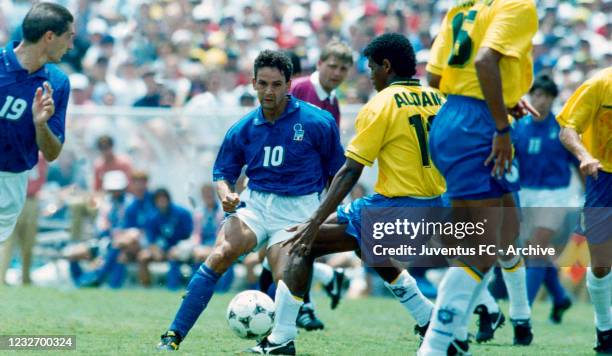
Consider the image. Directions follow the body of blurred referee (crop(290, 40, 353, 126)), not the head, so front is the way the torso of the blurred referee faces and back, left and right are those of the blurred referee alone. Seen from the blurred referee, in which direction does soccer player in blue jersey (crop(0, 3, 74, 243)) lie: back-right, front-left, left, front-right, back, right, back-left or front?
right

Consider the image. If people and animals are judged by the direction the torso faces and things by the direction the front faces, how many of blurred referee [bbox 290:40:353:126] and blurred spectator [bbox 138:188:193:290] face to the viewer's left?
0

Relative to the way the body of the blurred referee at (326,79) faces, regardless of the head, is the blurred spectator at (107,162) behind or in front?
behind

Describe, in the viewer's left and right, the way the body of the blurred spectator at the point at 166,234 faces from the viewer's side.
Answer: facing the viewer

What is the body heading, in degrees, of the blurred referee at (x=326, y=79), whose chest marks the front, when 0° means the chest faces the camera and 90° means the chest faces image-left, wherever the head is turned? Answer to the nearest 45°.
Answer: approximately 315°

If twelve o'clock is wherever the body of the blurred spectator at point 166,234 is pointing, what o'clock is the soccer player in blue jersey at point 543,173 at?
The soccer player in blue jersey is roughly at 10 o'clock from the blurred spectator.

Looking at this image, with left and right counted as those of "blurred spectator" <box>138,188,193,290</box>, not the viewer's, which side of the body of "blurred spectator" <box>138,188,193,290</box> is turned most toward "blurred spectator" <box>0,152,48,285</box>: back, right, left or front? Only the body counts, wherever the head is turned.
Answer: right

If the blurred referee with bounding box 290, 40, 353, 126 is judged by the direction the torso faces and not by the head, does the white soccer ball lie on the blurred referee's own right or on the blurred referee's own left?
on the blurred referee's own right

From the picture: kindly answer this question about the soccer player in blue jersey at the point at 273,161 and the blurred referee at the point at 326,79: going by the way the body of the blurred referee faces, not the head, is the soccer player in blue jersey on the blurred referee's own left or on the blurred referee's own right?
on the blurred referee's own right

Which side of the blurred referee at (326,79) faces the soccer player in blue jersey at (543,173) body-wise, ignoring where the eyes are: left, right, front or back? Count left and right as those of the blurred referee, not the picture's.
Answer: left
